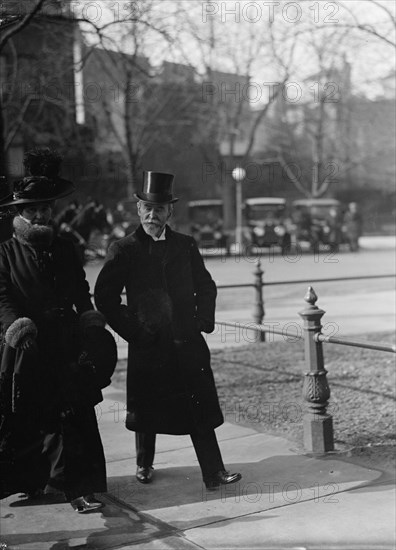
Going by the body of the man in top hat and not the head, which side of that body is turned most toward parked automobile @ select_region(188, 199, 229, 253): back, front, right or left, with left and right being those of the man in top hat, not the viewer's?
back

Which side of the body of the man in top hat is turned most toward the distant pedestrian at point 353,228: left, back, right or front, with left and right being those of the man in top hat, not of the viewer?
back

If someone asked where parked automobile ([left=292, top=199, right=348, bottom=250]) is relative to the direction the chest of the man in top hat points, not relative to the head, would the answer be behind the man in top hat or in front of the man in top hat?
behind

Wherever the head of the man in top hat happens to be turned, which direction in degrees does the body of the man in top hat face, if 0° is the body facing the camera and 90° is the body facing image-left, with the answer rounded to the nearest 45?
approximately 0°

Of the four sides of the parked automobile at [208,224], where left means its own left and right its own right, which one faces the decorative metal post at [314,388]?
front

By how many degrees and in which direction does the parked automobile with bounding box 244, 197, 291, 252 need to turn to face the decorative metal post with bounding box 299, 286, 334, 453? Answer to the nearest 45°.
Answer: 0° — it already faces it

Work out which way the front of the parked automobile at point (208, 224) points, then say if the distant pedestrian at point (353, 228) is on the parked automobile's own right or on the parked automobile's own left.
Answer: on the parked automobile's own left

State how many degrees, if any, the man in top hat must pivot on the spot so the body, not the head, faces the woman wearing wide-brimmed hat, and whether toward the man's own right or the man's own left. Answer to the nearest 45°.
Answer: approximately 45° to the man's own right

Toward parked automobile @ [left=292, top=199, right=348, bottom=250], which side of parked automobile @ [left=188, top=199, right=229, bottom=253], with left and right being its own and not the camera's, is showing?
left

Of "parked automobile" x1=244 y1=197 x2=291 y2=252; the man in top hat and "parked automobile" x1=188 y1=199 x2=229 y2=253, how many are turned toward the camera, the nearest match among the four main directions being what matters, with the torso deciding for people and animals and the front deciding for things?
3

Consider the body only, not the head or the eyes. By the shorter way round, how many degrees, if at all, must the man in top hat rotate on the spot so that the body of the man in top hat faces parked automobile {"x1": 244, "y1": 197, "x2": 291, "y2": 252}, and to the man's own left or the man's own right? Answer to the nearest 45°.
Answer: approximately 180°
